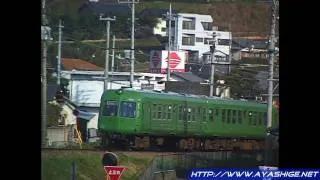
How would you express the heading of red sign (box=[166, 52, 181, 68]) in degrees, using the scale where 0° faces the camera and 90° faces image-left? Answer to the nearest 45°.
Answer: approximately 0°

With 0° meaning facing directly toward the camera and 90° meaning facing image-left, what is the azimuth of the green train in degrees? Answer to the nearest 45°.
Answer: approximately 45°

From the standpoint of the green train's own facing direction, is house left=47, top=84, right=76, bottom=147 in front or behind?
in front

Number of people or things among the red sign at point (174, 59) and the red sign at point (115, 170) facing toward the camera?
2

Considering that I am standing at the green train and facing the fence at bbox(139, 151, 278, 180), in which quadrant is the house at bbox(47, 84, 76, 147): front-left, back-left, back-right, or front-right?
back-right
